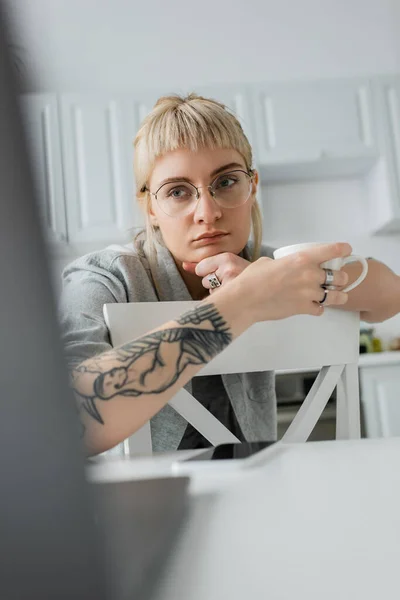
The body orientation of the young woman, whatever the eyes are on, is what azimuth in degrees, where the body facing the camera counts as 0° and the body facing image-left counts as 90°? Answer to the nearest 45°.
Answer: approximately 0°

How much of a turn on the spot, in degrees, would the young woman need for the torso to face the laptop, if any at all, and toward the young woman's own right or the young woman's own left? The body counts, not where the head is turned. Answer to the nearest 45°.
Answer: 0° — they already face it

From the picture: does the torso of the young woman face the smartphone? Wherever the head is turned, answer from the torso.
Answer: yes
